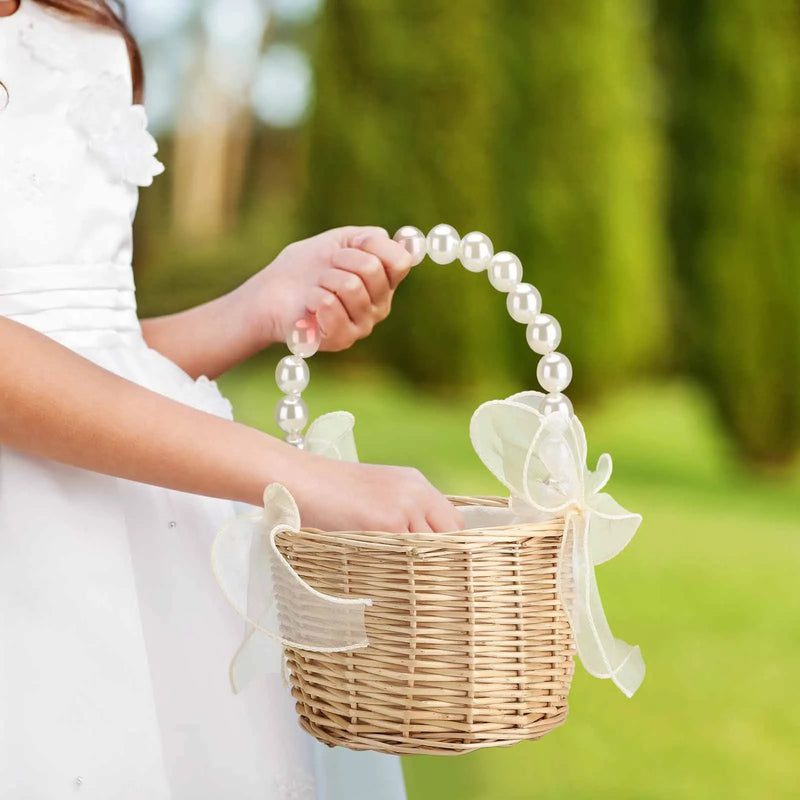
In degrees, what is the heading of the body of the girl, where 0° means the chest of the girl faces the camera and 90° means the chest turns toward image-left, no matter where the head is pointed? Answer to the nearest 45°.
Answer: approximately 315°
